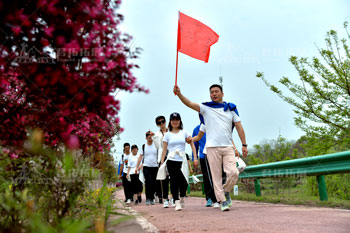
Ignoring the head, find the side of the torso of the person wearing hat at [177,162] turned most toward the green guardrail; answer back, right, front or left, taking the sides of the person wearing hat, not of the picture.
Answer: left

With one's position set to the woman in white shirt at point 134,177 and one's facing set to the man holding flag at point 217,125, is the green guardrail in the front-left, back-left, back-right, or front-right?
front-left

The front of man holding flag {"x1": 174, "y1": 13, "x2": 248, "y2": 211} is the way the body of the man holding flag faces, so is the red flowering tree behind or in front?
in front

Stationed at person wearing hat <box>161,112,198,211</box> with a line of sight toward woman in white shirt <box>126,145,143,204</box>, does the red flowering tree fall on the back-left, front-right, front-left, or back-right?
back-left

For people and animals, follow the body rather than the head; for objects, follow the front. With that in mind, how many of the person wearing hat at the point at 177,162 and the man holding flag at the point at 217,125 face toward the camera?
2

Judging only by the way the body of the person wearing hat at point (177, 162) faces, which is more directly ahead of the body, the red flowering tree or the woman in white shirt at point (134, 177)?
the red flowering tree

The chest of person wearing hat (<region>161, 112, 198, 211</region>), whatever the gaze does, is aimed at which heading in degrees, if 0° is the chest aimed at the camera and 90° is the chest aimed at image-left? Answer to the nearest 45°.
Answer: approximately 0°

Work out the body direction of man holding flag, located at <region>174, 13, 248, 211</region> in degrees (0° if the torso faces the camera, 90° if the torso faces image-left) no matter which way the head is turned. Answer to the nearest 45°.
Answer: approximately 0°

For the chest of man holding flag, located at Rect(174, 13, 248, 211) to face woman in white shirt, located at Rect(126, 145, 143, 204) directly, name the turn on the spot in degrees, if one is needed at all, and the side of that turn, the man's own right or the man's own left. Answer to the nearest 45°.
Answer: approximately 135° to the man's own right

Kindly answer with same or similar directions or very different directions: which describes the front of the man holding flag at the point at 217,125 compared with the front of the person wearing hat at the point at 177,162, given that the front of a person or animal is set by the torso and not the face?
same or similar directions

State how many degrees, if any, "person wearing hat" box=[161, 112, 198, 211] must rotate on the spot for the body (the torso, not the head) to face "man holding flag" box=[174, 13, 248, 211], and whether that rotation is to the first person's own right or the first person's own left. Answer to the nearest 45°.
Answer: approximately 45° to the first person's own left

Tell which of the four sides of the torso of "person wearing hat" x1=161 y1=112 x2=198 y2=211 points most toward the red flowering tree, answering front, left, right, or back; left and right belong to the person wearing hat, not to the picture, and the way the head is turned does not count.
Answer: front

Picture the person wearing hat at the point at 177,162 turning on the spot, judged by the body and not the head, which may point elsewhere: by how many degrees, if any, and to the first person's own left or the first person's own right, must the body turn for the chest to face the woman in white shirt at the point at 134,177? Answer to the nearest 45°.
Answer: approximately 180°

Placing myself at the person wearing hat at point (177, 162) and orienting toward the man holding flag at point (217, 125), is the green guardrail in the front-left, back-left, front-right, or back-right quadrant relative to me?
front-left
